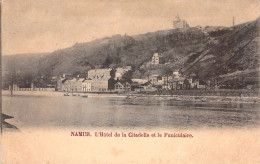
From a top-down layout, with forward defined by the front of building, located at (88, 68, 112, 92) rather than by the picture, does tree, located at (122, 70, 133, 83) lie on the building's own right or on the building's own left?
on the building's own left

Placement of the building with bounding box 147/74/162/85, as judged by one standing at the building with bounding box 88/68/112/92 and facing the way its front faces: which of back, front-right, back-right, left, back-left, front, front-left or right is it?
left

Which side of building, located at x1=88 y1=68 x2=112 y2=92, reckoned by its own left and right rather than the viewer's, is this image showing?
front
